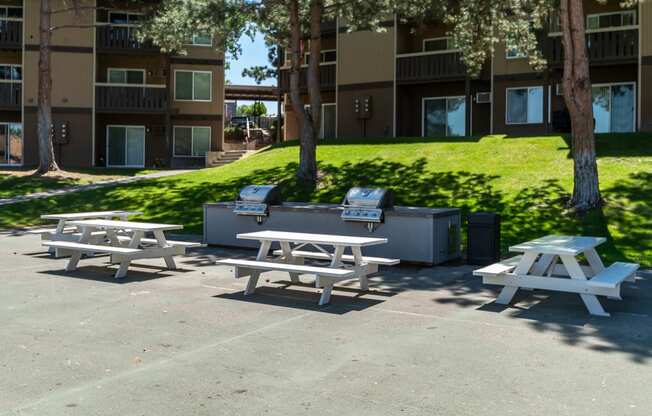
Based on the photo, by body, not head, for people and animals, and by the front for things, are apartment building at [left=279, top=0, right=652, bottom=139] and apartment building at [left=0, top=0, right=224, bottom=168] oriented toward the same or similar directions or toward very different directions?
same or similar directions

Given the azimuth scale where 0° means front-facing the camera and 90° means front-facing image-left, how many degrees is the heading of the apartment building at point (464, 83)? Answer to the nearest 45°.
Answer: approximately 0°

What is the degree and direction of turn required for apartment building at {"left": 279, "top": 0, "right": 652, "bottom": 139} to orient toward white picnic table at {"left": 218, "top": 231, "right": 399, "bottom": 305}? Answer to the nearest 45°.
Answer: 0° — it already faces it

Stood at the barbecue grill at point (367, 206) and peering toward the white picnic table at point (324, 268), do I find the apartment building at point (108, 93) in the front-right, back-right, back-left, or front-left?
back-right

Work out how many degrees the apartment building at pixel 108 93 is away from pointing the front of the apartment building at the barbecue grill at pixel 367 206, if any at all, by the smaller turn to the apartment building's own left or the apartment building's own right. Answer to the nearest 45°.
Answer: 0° — it already faces it

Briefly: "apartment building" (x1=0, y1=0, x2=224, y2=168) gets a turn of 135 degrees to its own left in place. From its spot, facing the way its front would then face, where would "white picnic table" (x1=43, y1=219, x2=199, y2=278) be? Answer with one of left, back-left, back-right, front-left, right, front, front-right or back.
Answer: back-right

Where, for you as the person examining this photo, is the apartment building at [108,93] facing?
facing the viewer

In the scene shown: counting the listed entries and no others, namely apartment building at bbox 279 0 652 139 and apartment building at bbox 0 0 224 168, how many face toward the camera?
2

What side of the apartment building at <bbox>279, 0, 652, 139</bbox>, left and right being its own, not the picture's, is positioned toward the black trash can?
front

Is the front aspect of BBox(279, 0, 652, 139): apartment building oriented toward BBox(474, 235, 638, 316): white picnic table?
yes

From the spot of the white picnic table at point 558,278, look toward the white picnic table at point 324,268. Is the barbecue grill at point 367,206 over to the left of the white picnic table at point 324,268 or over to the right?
right
